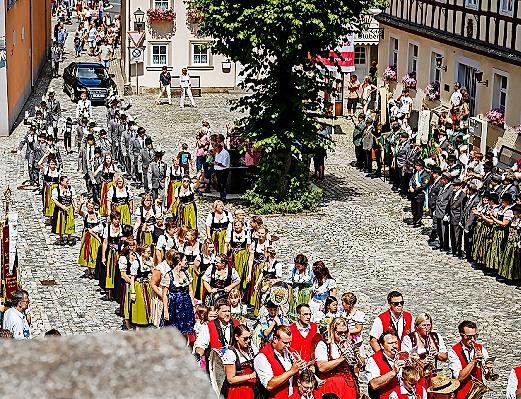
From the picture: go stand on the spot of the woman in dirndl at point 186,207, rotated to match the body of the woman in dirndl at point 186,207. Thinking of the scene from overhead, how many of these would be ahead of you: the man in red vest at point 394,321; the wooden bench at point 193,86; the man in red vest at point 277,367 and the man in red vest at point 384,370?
3

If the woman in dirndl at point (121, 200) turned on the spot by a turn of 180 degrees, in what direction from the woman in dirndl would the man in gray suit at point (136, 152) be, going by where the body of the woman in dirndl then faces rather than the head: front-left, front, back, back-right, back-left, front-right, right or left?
front

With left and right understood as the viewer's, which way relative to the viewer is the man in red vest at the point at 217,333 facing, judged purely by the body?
facing the viewer and to the right of the viewer

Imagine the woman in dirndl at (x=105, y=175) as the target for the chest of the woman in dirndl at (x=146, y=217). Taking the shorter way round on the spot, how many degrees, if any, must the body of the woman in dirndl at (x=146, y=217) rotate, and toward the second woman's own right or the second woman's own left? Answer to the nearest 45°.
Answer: approximately 180°

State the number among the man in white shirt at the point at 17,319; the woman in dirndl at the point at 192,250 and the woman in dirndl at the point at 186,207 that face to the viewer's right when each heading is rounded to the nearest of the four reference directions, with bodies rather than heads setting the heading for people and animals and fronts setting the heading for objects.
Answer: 1

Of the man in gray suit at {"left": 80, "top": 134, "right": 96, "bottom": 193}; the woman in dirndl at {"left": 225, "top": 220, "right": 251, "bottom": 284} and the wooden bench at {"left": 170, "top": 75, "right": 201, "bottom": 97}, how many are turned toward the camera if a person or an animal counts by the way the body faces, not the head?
3

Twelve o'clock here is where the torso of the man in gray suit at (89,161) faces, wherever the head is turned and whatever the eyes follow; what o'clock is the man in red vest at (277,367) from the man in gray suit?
The man in red vest is roughly at 12 o'clock from the man in gray suit.

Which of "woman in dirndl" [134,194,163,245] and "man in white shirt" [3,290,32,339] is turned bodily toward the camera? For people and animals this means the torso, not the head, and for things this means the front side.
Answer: the woman in dirndl

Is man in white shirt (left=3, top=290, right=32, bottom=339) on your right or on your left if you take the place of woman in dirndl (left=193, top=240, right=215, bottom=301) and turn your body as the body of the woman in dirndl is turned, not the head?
on your right

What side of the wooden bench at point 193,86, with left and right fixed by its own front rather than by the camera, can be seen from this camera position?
front

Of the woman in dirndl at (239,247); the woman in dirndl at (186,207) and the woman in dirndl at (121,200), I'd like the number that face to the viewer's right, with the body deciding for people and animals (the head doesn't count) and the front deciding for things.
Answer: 0

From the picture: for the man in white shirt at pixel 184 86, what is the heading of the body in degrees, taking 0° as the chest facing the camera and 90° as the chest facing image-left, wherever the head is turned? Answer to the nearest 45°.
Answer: approximately 0°

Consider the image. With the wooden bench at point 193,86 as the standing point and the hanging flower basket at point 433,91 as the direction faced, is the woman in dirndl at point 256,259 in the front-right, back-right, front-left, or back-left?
front-right

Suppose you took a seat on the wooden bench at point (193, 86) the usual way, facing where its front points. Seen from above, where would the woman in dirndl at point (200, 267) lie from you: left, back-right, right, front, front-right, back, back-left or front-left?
front

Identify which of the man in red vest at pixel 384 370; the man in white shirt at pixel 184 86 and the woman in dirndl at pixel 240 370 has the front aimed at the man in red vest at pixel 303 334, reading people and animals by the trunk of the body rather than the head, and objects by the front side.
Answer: the man in white shirt

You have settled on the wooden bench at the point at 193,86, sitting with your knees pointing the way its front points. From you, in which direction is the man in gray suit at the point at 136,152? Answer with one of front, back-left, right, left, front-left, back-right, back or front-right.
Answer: front

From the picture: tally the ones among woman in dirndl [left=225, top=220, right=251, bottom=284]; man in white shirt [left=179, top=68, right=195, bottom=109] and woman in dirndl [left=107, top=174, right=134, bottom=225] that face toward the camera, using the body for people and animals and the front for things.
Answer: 3

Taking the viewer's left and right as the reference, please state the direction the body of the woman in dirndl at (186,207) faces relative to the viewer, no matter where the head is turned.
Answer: facing the viewer
